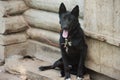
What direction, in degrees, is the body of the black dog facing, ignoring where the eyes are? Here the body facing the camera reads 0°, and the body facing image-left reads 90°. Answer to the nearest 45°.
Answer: approximately 0°
